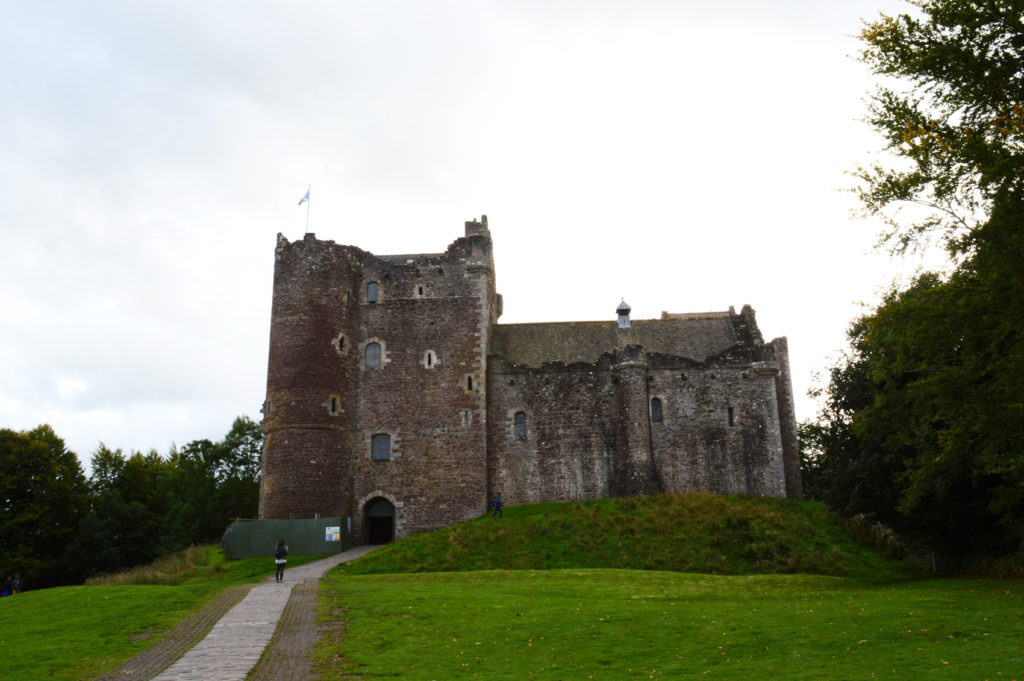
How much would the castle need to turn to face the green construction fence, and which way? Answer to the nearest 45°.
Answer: approximately 45° to its right

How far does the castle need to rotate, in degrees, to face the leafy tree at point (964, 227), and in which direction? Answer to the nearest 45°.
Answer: approximately 45° to its left

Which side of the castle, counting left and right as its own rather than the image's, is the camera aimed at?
front

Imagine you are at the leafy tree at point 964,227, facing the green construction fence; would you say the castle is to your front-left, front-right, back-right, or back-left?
front-right
